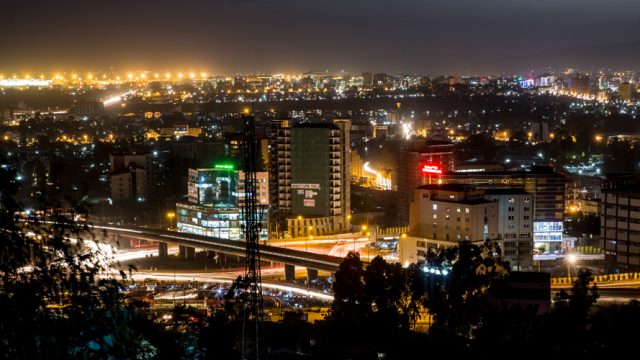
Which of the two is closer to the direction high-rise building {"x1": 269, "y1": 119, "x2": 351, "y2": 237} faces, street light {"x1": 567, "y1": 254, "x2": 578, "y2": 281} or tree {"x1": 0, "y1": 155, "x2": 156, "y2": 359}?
the tree

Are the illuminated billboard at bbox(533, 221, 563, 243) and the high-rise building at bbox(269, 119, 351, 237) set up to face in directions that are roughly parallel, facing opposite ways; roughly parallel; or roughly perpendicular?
roughly parallel

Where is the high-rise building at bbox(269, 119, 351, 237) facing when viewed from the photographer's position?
facing the viewer

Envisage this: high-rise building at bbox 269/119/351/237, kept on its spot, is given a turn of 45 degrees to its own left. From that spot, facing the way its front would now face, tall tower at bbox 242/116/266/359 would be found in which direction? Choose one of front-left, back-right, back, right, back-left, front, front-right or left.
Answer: front-right

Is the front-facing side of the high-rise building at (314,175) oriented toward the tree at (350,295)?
yes

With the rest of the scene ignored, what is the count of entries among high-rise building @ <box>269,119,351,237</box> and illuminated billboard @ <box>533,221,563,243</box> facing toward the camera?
2

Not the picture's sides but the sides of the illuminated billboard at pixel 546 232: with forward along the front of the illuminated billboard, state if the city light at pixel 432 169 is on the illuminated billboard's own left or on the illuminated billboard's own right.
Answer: on the illuminated billboard's own right

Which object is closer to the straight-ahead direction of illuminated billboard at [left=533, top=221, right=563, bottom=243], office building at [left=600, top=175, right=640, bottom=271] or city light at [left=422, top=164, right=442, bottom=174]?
the office building

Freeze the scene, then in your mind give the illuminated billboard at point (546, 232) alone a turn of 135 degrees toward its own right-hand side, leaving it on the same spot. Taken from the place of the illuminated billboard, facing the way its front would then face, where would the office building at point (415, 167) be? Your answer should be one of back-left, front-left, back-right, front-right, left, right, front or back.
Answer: front

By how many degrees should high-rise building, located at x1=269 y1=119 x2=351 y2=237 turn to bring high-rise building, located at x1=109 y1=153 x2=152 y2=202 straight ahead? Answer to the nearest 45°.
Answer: approximately 135° to its right

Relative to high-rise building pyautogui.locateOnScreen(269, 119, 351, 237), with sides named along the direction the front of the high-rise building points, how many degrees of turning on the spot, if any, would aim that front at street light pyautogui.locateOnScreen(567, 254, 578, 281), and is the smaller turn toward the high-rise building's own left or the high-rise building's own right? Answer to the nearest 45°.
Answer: approximately 45° to the high-rise building's own left

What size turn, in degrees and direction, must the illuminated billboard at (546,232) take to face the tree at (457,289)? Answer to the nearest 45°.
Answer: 0° — it already faces it

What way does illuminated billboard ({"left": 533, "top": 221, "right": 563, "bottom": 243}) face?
toward the camera

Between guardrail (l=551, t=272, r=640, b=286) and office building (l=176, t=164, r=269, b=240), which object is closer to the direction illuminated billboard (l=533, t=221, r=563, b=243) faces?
the guardrail
